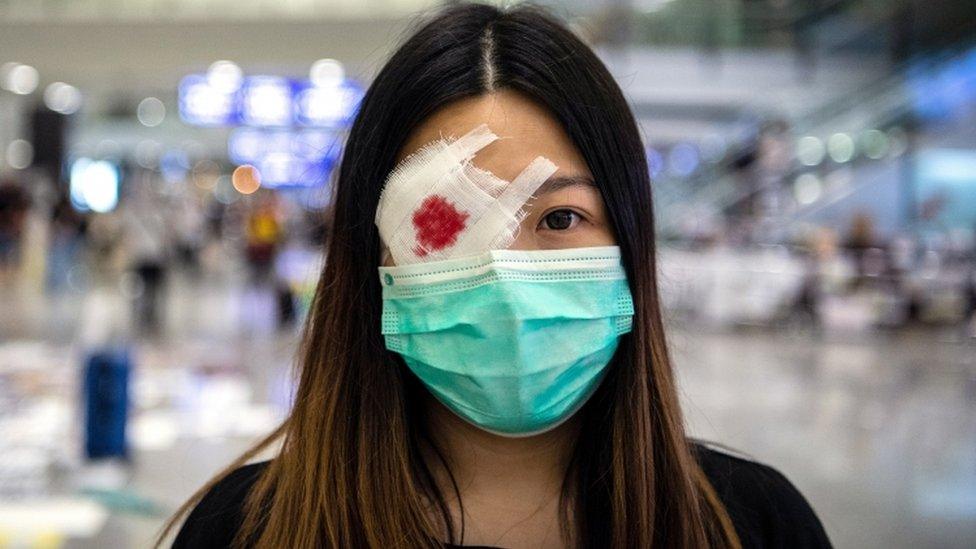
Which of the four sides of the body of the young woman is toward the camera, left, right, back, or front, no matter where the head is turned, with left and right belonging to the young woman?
front

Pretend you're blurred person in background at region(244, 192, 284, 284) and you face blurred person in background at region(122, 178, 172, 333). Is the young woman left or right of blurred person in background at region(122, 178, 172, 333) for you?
left

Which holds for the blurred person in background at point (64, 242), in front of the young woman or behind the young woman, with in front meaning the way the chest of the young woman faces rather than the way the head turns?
behind

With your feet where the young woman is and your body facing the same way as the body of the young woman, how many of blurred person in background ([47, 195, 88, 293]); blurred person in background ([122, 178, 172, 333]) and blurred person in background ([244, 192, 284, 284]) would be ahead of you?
0

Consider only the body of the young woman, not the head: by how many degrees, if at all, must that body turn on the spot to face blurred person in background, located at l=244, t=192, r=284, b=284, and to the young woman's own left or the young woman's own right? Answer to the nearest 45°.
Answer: approximately 180°

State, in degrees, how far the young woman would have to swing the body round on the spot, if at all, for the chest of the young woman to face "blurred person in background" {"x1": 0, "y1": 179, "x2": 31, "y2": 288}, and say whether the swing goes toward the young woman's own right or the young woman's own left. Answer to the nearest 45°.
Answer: approximately 135° to the young woman's own right

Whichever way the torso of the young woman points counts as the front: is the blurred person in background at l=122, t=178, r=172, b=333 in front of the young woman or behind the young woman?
behind

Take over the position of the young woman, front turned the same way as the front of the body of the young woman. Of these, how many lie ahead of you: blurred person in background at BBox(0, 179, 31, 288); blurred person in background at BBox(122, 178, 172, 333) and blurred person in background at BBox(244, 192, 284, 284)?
0

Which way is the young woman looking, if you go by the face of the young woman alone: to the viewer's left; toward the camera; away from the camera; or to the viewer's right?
toward the camera
